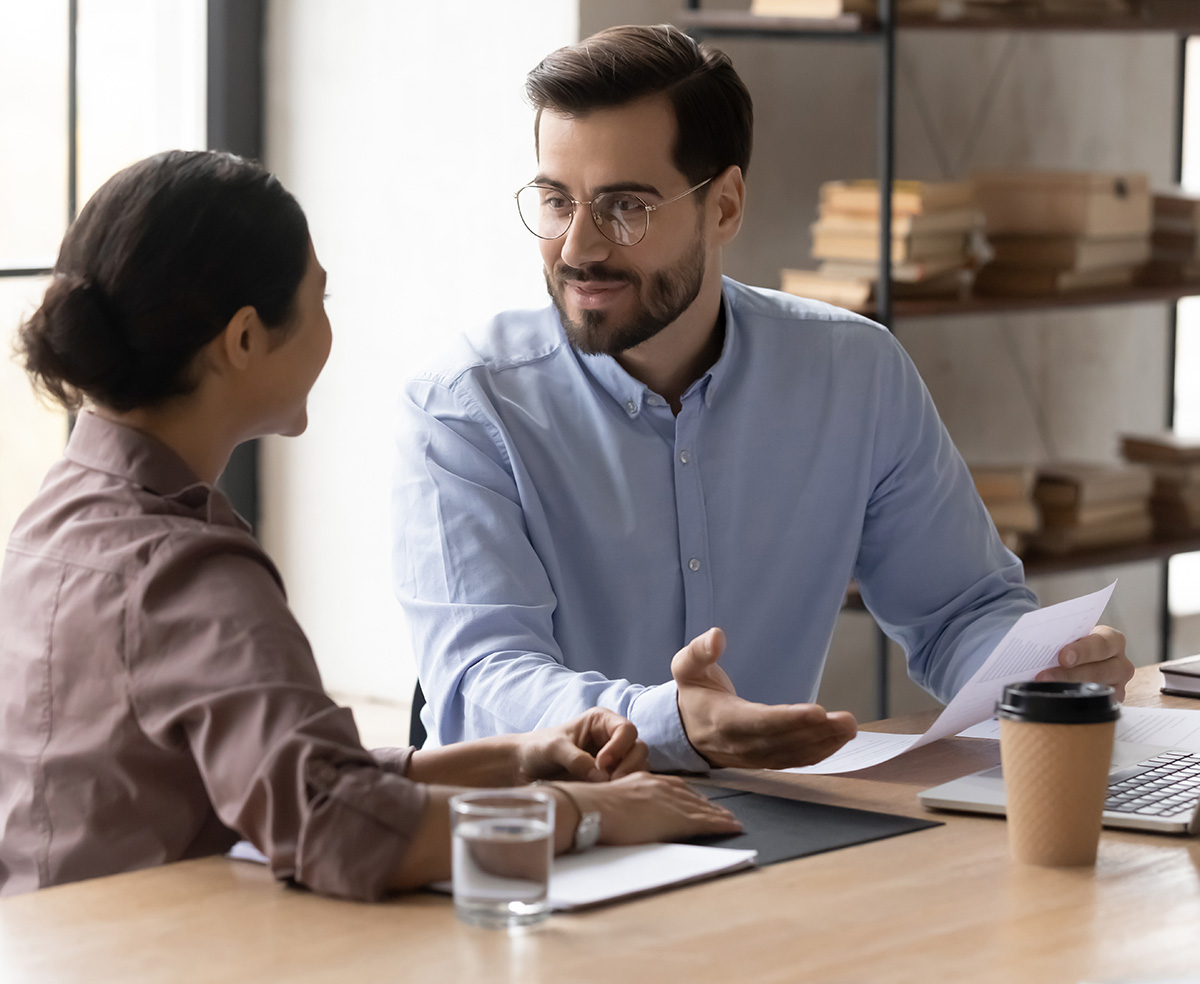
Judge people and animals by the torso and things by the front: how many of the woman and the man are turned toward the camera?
1

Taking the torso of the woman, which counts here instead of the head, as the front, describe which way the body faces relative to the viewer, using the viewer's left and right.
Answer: facing away from the viewer and to the right of the viewer

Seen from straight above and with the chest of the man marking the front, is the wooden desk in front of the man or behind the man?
in front

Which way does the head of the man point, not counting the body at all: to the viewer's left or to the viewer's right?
to the viewer's left

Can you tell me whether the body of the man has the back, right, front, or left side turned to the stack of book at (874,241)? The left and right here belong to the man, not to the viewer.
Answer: back

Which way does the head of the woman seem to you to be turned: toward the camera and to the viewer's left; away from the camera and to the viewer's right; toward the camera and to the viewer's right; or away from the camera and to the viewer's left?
away from the camera and to the viewer's right

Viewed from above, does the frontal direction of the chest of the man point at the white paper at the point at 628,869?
yes

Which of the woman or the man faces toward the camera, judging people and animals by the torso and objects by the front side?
the man

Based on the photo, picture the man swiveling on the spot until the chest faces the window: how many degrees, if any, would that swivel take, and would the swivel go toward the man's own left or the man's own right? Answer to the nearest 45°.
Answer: approximately 135° to the man's own right

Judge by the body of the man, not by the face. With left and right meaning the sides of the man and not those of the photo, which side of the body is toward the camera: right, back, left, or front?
front
